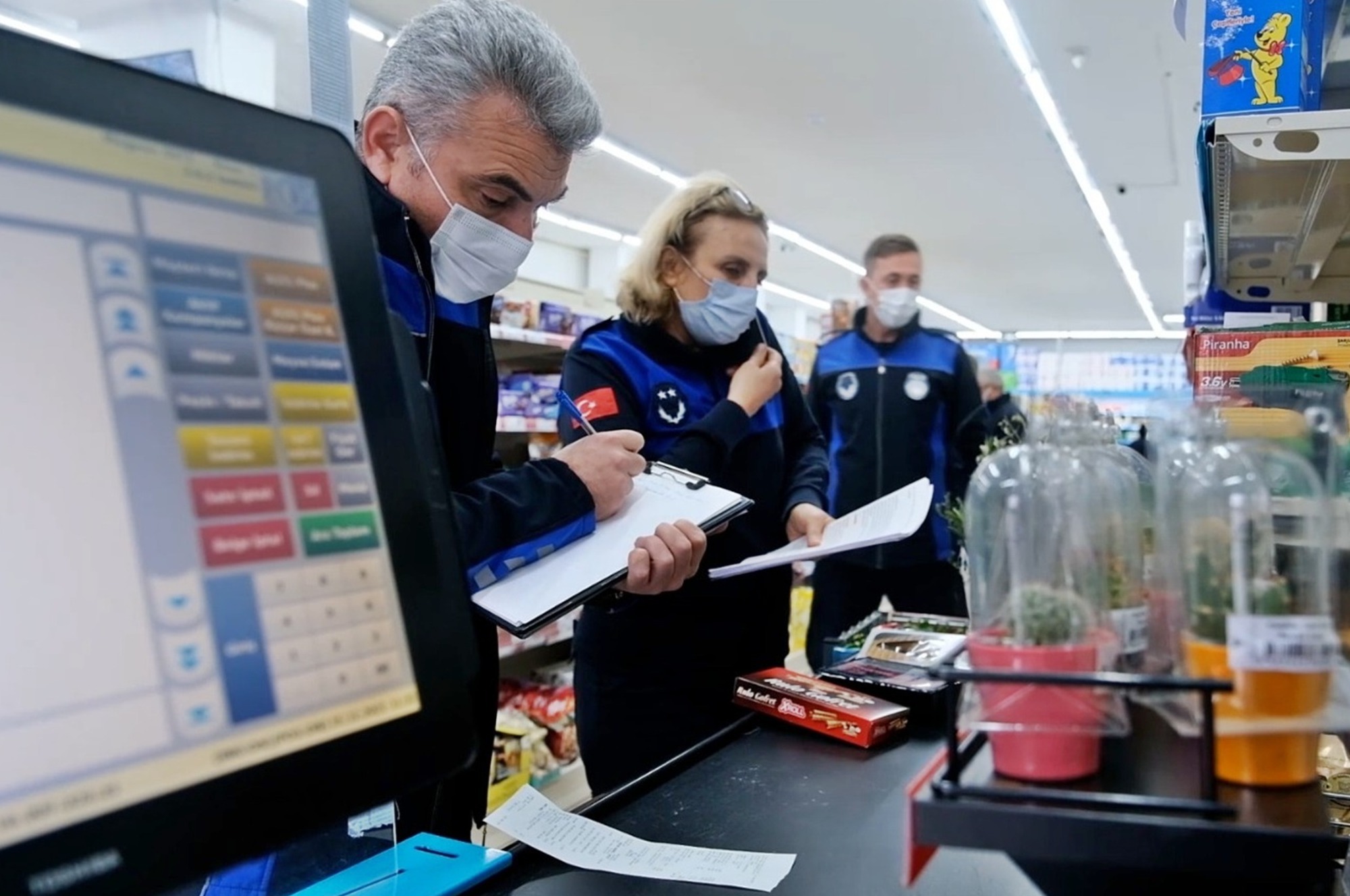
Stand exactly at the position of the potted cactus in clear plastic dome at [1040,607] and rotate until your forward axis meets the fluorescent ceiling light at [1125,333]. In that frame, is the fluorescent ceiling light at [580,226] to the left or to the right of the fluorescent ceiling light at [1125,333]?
left

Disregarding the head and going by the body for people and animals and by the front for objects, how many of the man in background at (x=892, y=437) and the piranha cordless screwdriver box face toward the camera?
2

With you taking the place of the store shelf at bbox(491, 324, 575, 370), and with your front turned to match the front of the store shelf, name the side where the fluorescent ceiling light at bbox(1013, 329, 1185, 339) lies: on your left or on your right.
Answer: on your left

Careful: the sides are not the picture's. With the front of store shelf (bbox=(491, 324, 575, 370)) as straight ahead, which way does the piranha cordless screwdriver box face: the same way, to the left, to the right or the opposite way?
to the right

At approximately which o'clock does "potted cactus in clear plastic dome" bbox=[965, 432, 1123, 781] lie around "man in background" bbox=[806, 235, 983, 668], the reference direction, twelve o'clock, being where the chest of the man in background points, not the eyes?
The potted cactus in clear plastic dome is roughly at 12 o'clock from the man in background.

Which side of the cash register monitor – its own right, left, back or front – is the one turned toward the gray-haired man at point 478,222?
left

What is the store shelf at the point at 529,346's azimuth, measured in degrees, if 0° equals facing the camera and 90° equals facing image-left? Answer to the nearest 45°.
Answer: approximately 315°

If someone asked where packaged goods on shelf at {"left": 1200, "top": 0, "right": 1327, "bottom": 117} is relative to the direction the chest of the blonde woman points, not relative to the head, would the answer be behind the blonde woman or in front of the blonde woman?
in front

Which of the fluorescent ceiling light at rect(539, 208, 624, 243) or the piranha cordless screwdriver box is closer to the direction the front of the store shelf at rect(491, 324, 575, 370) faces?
the piranha cordless screwdriver box

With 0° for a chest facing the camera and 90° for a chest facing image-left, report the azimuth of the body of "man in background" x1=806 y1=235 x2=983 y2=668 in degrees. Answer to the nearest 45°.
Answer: approximately 0°

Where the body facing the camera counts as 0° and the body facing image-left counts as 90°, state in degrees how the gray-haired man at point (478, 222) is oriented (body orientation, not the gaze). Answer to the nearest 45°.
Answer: approximately 315°

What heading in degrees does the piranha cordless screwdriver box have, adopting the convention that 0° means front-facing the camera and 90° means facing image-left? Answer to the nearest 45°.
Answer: approximately 0°
